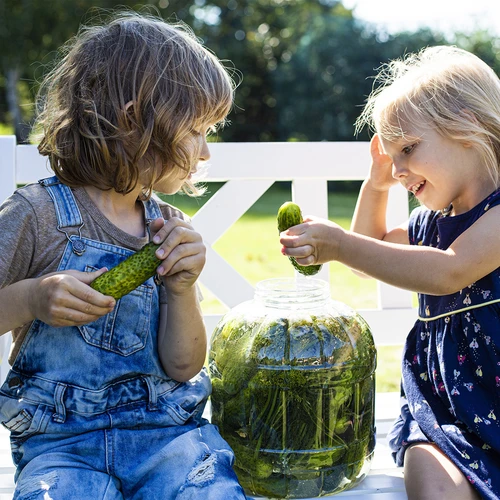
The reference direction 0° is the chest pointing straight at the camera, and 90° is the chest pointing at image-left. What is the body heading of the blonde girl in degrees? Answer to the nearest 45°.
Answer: approximately 45°
